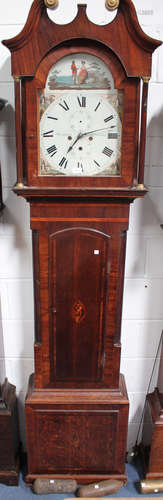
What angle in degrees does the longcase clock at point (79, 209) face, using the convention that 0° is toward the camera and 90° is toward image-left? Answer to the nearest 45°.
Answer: approximately 0°
